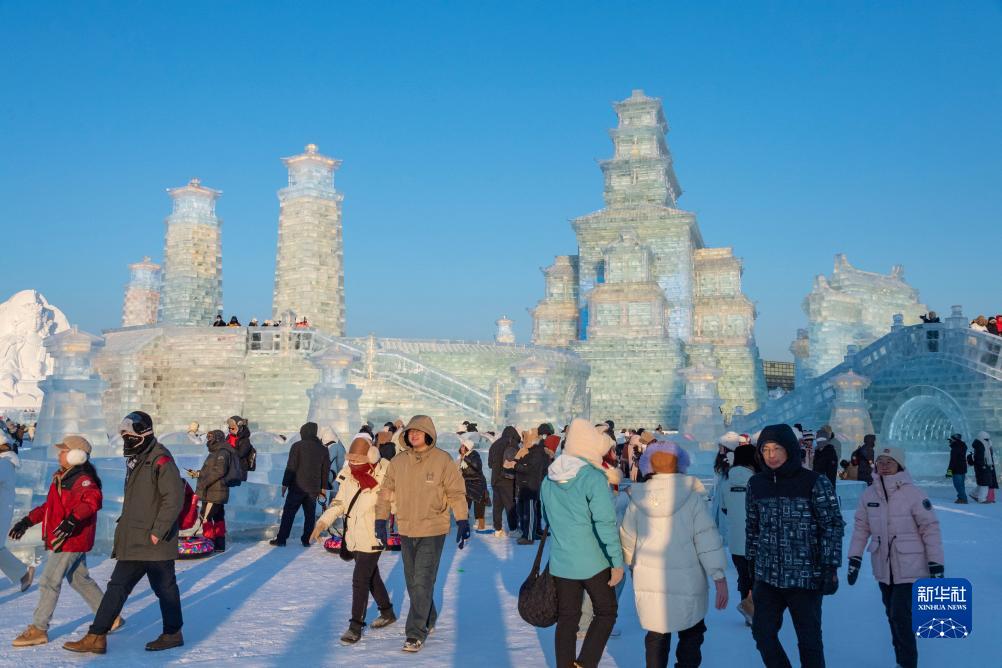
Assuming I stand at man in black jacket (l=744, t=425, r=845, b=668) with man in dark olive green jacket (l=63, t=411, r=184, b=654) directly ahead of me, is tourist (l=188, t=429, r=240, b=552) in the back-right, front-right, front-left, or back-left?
front-right

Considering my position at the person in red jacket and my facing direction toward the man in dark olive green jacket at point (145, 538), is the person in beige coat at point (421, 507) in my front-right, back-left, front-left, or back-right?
front-left

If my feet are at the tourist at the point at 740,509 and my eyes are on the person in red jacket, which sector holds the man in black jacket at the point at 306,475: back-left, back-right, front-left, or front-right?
front-right

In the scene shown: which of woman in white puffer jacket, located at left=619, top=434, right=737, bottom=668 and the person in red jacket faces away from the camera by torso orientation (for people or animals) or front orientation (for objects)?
the woman in white puffer jacket

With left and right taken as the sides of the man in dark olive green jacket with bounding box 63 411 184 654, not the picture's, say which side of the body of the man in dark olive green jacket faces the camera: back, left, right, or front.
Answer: left

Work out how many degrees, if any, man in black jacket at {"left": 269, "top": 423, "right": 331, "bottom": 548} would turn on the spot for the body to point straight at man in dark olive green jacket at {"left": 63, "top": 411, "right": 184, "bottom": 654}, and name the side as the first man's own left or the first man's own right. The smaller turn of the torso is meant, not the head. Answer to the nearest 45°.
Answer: approximately 180°

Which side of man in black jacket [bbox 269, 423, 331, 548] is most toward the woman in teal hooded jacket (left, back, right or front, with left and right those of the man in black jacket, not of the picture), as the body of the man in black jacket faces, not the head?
back

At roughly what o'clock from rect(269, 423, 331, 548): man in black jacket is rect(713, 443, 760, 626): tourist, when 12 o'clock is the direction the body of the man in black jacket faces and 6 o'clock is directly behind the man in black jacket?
The tourist is roughly at 5 o'clock from the man in black jacket.

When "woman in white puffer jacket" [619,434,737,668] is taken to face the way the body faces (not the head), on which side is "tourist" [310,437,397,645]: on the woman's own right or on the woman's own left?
on the woman's own left

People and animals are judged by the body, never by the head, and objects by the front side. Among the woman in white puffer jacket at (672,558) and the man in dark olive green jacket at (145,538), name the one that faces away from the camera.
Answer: the woman in white puffer jacket

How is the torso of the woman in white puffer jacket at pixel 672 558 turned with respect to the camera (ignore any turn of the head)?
away from the camera

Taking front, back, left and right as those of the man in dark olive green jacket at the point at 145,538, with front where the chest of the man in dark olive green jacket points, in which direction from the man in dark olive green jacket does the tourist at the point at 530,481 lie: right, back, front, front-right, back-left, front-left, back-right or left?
back-right

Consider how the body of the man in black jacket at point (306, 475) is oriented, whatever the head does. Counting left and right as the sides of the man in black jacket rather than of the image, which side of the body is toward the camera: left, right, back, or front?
back
